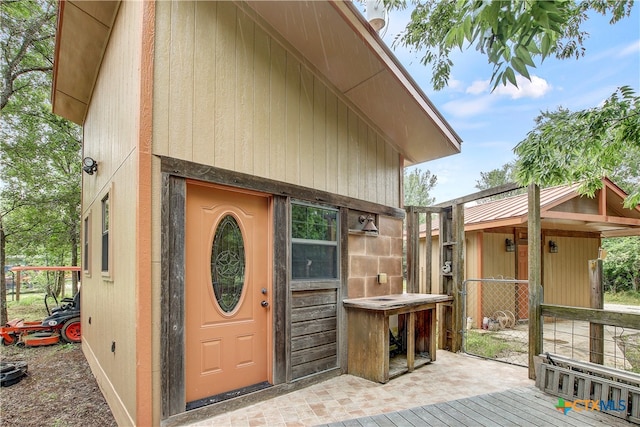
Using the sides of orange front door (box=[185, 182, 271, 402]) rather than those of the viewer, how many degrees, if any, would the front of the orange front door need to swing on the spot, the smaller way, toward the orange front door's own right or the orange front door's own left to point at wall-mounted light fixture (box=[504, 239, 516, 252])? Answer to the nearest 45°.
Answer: approximately 90° to the orange front door's own left

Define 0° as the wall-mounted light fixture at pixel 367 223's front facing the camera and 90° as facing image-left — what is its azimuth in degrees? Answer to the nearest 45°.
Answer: approximately 315°

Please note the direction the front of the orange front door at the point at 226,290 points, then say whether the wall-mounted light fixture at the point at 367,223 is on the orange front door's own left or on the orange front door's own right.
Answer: on the orange front door's own left
